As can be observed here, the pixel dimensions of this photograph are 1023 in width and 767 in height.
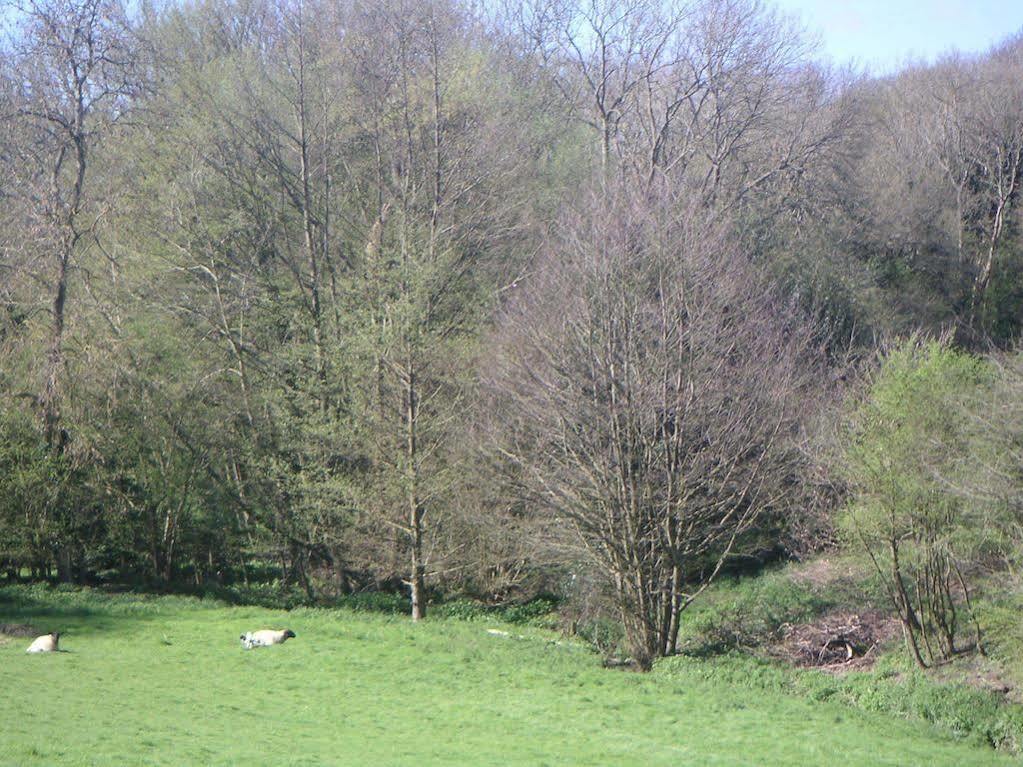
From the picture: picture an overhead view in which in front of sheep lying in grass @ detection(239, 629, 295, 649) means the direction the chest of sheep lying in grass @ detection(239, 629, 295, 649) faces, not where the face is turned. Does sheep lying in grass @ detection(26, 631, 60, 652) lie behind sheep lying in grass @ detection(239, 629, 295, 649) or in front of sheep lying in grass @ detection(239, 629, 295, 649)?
behind

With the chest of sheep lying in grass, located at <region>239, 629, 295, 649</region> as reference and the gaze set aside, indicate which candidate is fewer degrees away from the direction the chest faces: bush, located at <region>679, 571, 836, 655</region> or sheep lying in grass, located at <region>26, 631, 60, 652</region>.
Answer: the bush

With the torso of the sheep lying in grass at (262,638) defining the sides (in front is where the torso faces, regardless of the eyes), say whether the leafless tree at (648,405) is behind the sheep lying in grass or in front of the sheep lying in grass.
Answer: in front

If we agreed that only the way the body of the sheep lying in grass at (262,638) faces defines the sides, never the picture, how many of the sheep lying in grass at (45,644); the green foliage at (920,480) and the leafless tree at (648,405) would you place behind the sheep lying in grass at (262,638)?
1

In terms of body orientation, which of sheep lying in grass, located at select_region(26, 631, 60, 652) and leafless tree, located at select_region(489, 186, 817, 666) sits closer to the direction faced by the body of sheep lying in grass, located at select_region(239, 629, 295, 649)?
the leafless tree

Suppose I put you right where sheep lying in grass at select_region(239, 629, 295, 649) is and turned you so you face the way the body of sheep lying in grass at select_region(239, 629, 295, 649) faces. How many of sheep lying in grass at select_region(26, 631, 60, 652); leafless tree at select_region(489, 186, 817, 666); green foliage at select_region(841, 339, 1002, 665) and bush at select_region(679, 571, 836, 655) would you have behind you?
1

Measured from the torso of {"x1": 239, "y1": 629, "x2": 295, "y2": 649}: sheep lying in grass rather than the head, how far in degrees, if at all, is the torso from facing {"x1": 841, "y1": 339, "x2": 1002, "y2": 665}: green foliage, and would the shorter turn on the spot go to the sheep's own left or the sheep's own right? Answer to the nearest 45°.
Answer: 0° — it already faces it

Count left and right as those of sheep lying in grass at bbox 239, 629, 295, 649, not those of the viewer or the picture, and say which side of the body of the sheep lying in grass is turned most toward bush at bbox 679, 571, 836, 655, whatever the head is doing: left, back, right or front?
front

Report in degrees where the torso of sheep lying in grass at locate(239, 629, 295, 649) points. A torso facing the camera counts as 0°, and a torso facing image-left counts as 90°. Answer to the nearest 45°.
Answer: approximately 270°
